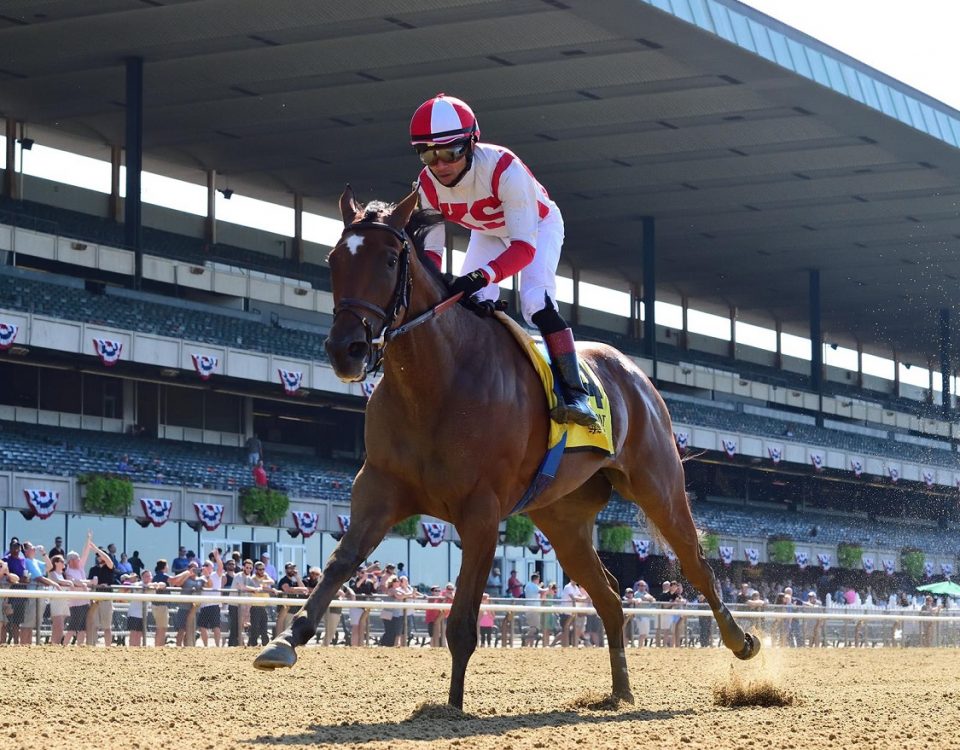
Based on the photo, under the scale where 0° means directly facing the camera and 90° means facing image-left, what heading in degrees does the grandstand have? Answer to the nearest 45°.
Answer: approximately 315°

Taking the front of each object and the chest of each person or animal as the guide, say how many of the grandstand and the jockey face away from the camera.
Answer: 0

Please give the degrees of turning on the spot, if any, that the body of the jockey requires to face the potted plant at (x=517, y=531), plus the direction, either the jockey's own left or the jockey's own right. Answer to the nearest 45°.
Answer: approximately 135° to the jockey's own right

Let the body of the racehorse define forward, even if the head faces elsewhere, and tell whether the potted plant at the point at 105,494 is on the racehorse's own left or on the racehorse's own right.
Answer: on the racehorse's own right

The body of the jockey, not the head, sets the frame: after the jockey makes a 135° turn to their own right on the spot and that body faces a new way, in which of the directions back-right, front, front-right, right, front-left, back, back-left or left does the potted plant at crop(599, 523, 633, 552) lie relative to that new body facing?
front

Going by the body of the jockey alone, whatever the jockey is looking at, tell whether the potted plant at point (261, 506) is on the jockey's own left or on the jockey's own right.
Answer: on the jockey's own right

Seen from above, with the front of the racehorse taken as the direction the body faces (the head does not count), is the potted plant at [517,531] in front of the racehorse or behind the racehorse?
behind

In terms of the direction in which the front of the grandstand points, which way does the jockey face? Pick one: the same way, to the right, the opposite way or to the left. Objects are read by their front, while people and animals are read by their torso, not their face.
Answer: to the right

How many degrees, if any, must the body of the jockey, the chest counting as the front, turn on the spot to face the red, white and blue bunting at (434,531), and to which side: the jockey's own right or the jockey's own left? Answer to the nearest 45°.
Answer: approximately 135° to the jockey's own right

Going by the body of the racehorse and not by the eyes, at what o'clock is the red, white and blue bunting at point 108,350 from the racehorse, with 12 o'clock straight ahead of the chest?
The red, white and blue bunting is roughly at 4 o'clock from the racehorse.

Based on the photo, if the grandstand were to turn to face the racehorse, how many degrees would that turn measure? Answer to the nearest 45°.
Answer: approximately 45° to its right

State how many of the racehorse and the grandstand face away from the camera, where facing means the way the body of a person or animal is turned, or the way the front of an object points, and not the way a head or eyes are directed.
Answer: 0

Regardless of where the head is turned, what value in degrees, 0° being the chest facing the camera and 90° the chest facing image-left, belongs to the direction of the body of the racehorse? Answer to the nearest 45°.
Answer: approximately 45°

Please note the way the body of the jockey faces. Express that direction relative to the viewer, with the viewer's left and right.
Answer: facing the viewer and to the left of the viewer
